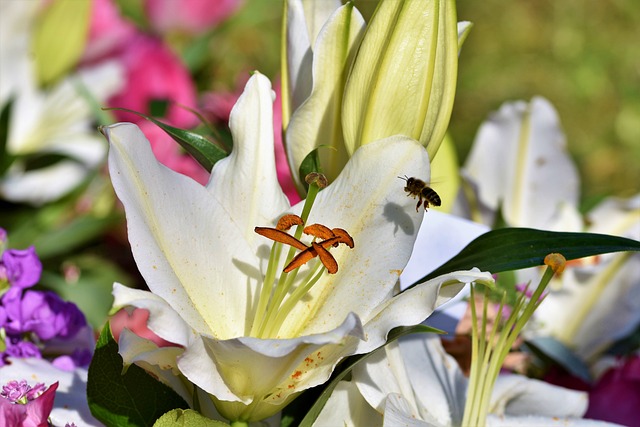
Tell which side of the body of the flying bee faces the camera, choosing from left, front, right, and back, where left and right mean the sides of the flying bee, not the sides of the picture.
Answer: left

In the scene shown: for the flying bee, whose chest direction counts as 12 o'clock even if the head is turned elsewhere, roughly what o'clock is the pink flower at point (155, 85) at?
The pink flower is roughly at 2 o'clock from the flying bee.

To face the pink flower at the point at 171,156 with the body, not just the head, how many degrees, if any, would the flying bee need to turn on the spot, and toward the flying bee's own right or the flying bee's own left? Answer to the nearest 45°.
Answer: approximately 45° to the flying bee's own right

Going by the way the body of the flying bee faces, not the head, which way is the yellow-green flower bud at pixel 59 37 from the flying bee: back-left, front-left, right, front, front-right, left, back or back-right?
front-right

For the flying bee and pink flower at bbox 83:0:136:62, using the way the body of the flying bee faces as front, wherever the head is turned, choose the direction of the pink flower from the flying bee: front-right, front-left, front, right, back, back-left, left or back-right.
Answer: front-right

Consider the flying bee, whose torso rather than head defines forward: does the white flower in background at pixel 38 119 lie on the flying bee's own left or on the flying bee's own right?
on the flying bee's own right
